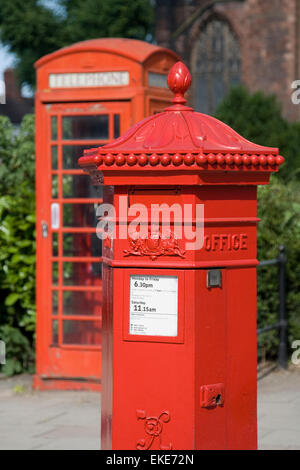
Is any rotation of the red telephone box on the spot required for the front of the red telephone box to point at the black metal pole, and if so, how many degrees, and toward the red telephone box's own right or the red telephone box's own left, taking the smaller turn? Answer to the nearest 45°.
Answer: approximately 90° to the red telephone box's own left

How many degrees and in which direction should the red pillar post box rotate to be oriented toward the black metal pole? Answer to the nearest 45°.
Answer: approximately 180°

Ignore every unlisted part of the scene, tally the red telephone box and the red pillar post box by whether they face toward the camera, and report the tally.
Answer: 2

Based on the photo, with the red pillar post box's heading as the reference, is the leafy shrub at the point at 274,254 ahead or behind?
behind

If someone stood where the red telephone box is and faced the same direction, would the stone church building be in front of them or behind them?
behind

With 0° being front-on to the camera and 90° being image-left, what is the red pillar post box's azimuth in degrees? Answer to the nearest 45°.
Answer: approximately 0°

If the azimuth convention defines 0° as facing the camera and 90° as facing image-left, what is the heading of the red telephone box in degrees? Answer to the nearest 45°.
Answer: approximately 0°

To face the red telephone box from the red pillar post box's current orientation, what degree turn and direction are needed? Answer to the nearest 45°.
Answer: approximately 180°

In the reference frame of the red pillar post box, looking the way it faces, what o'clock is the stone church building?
The stone church building is roughly at 6 o'clock from the red pillar post box.
